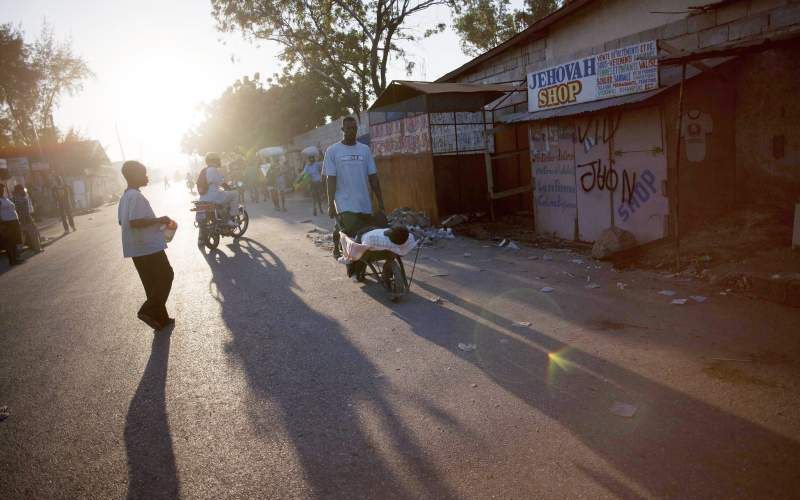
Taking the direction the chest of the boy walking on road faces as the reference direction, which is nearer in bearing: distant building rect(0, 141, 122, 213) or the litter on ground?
the litter on ground

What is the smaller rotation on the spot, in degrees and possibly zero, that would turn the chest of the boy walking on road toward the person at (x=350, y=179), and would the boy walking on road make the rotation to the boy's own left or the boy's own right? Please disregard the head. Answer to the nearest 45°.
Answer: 0° — they already face them

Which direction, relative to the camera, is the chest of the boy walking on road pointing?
to the viewer's right

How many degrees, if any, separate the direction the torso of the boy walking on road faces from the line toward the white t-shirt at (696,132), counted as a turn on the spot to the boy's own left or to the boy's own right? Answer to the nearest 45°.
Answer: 0° — they already face it

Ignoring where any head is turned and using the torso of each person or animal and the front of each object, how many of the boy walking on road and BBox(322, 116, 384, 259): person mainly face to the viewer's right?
1

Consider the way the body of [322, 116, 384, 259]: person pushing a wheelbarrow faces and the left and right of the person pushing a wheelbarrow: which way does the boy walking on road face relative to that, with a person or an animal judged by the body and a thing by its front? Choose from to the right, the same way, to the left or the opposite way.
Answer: to the left

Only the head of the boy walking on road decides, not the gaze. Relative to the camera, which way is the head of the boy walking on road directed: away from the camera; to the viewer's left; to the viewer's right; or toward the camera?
to the viewer's right
